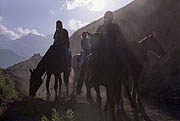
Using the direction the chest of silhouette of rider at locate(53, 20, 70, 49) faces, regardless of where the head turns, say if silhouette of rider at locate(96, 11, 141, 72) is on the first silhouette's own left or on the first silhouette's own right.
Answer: on the first silhouette's own left

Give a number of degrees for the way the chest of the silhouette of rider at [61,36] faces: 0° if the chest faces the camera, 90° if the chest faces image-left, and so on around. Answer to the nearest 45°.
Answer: approximately 45°
